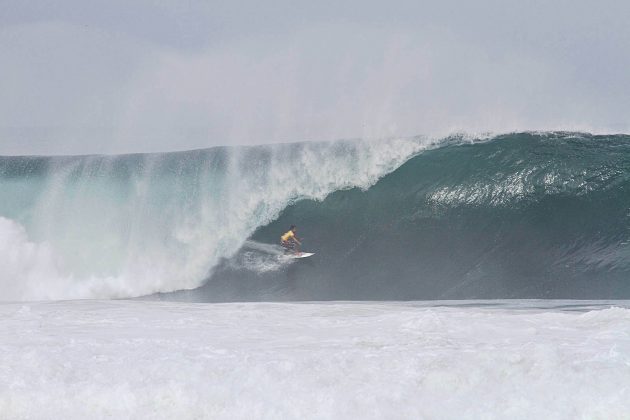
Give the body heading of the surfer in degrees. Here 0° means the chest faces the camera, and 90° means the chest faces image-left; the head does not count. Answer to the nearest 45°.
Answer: approximately 270°
